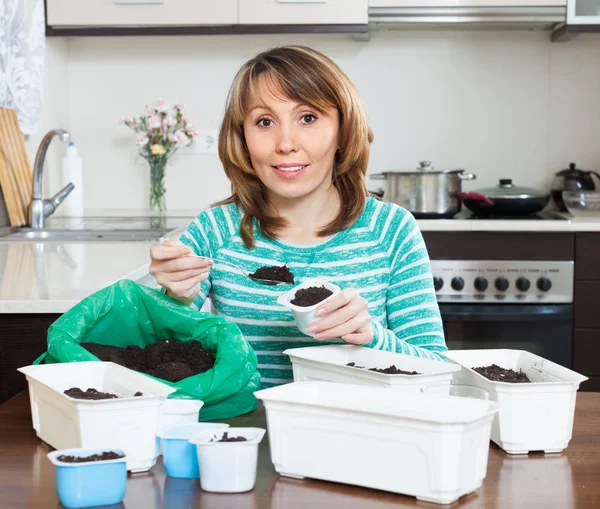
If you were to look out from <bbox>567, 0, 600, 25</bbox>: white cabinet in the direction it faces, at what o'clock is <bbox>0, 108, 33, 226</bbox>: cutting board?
The cutting board is roughly at 2 o'clock from the white cabinet.

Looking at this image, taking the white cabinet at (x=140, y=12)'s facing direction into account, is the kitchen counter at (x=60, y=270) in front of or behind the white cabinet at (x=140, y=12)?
in front

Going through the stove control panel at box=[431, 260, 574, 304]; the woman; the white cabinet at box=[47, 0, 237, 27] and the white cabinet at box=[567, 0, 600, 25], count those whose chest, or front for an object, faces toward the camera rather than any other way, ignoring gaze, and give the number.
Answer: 4

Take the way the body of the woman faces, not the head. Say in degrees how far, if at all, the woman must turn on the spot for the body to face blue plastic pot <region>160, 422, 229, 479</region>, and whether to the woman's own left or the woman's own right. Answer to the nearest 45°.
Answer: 0° — they already face it

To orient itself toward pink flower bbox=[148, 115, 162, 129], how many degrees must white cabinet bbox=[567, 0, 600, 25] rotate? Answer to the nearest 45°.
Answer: approximately 90° to its right

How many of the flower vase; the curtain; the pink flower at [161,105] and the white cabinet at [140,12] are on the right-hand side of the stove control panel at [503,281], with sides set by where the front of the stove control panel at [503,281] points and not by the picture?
4

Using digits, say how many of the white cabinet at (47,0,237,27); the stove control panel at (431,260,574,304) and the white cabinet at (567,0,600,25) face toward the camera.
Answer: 3

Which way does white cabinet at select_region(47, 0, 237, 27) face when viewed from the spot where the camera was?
facing the viewer

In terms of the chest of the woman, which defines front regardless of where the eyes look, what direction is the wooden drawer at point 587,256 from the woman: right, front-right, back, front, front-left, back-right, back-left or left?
back-left

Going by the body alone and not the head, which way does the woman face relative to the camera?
toward the camera

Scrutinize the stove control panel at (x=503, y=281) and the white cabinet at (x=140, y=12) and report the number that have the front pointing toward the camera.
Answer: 2

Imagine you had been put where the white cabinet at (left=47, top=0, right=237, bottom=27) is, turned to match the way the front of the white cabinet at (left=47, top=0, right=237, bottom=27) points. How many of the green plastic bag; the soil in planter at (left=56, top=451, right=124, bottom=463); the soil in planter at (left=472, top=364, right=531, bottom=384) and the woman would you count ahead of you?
4

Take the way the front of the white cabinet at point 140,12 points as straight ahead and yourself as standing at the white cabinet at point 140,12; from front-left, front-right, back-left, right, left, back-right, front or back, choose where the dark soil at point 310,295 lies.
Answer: front

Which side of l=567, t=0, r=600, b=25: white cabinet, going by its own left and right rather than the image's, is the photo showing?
front

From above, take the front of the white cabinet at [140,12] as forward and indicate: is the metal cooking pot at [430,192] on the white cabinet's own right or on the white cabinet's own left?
on the white cabinet's own left

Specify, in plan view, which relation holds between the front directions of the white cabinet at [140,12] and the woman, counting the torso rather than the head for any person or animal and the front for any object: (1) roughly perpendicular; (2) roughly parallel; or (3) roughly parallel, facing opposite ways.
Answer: roughly parallel

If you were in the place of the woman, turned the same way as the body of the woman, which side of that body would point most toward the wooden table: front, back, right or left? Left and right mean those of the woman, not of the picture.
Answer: front

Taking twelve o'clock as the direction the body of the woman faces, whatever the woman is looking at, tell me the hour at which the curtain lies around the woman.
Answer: The curtain is roughly at 5 o'clock from the woman.
